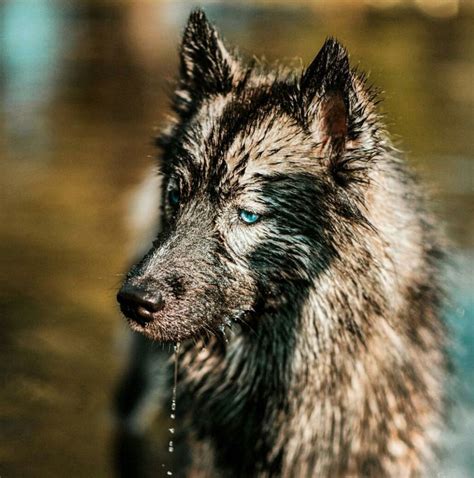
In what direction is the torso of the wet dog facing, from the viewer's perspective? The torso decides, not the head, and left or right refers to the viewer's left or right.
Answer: facing the viewer and to the left of the viewer
